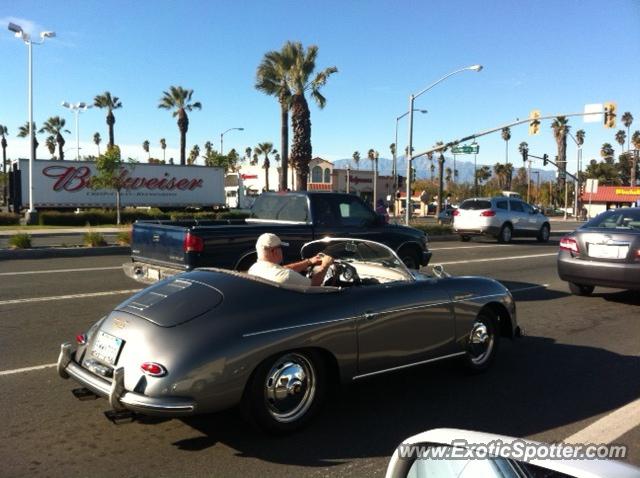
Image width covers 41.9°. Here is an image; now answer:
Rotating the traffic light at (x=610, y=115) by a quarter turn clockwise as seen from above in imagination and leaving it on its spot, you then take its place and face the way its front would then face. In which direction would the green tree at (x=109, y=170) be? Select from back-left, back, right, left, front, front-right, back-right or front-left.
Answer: front-left

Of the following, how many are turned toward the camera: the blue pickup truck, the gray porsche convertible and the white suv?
0

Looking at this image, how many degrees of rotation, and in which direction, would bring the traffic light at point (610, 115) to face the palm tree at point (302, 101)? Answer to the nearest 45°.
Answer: approximately 45° to its right

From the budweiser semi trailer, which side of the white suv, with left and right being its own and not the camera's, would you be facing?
left

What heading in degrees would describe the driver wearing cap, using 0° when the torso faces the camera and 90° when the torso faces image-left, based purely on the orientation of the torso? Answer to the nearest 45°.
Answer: approximately 225°

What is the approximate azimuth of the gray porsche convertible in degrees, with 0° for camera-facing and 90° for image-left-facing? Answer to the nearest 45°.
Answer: approximately 225°

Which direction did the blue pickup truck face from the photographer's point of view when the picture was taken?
facing away from the viewer and to the right of the viewer

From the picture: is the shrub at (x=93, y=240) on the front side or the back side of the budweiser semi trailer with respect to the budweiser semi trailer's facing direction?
on the front side
